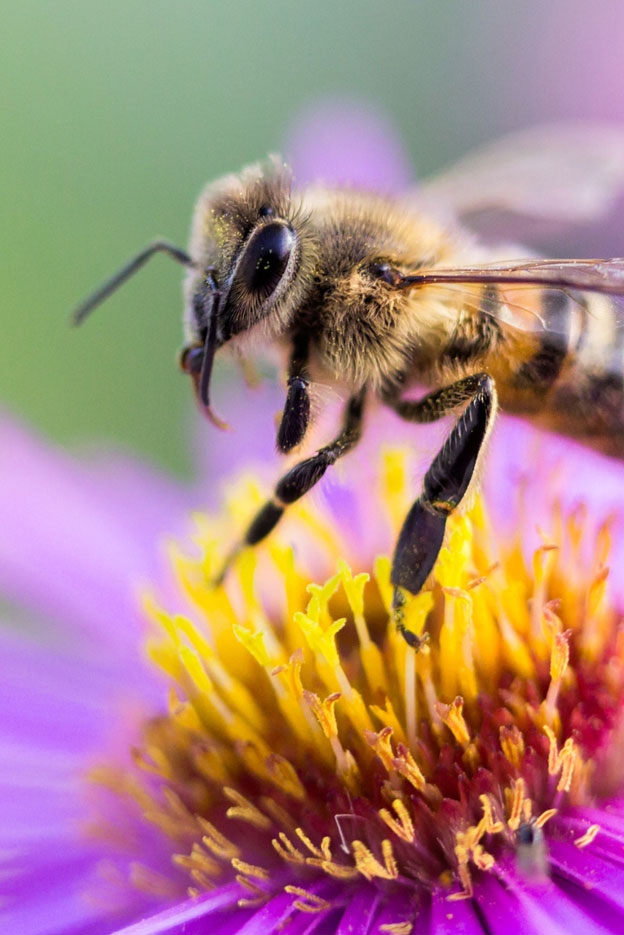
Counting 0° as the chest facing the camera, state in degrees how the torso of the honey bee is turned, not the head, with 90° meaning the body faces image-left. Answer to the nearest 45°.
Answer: approximately 90°
